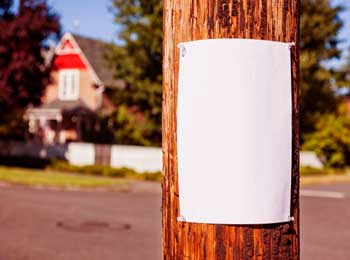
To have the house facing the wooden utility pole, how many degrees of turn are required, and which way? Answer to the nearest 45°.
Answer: approximately 45° to its left

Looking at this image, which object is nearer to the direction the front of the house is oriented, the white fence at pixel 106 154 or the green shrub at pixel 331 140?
the white fence

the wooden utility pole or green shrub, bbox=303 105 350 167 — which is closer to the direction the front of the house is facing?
the wooden utility pole

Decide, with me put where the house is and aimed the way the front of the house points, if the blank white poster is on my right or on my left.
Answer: on my left

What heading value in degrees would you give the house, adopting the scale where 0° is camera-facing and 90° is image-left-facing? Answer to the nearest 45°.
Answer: approximately 45°

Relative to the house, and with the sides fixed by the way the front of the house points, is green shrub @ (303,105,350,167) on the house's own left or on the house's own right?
on the house's own left

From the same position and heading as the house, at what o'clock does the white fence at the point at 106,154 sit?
The white fence is roughly at 10 o'clock from the house.
